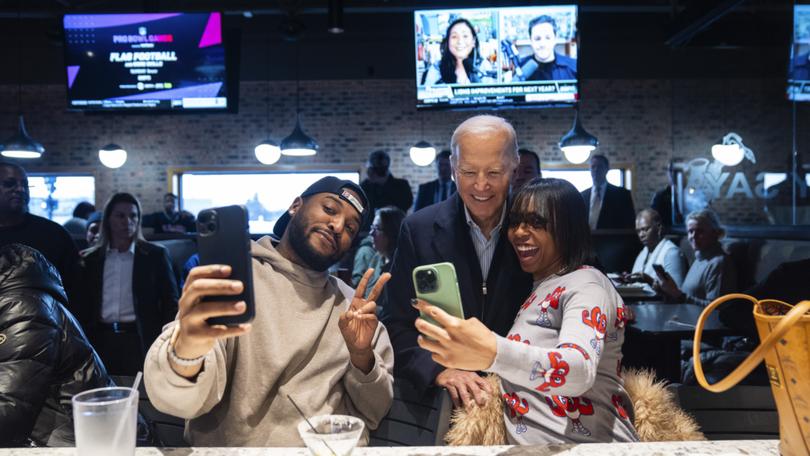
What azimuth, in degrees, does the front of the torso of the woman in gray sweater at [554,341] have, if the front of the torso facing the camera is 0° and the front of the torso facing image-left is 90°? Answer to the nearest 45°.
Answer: approximately 45°

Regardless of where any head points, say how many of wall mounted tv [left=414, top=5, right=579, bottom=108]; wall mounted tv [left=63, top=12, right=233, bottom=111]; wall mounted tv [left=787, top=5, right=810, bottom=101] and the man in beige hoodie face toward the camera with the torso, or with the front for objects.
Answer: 4

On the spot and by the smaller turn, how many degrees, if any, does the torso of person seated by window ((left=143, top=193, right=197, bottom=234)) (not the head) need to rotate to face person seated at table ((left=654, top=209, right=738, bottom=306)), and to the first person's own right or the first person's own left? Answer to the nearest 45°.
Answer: approximately 45° to the first person's own left

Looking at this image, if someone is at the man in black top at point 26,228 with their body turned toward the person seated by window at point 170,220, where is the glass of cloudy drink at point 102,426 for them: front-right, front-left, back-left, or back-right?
back-right

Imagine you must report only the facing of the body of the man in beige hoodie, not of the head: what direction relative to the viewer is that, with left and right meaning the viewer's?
facing the viewer

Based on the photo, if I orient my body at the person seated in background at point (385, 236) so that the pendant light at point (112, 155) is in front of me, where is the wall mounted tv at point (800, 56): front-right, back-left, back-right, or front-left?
back-right

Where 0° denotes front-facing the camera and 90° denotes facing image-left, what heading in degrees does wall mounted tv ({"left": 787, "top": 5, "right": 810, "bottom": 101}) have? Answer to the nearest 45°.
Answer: approximately 0°

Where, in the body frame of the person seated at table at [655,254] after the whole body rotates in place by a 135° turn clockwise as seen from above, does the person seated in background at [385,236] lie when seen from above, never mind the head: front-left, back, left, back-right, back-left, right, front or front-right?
back-left

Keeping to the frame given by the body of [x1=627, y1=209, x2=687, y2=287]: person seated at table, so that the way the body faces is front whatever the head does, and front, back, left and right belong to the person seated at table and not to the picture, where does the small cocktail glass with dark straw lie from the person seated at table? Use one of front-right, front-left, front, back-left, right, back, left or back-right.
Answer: front-left

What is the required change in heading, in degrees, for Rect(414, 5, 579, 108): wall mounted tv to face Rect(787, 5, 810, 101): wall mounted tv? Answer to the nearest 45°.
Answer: approximately 90° to its left

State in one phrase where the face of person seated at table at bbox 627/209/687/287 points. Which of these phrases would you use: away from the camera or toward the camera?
toward the camera

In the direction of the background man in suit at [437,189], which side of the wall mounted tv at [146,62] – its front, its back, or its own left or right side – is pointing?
left

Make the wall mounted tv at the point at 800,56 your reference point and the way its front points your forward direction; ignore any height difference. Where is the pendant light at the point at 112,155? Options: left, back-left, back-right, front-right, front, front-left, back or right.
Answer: right

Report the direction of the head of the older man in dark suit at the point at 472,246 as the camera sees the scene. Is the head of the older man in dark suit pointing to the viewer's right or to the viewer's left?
to the viewer's left

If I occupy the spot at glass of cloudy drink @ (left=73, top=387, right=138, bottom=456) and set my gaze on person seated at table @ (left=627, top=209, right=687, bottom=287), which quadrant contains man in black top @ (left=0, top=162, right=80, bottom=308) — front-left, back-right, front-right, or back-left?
front-left

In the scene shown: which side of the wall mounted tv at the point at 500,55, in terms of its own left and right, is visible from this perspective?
front

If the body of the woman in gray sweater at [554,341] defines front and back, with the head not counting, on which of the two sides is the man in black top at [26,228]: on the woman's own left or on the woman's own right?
on the woman's own right

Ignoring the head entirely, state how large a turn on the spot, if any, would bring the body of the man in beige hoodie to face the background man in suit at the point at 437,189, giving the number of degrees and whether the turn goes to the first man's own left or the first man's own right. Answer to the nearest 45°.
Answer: approximately 180°
